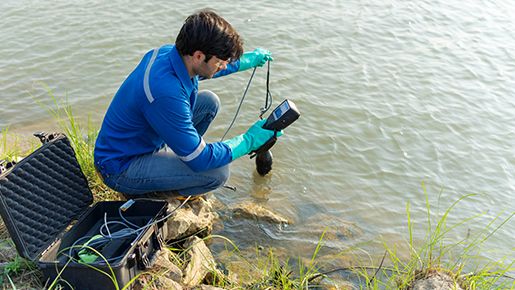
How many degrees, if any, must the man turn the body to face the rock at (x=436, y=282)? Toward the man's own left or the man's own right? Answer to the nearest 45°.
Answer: approximately 45° to the man's own right

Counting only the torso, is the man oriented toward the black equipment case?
no

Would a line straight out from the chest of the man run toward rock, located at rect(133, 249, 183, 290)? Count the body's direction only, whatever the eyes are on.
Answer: no

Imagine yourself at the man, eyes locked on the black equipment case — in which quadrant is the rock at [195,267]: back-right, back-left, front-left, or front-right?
front-left

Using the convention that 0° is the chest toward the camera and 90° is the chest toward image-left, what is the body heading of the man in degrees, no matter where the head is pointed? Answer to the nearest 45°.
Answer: approximately 270°

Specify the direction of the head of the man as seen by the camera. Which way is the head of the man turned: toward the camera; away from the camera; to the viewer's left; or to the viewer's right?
to the viewer's right

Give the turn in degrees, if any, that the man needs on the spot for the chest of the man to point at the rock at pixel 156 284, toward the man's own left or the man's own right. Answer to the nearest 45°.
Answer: approximately 90° to the man's own right
